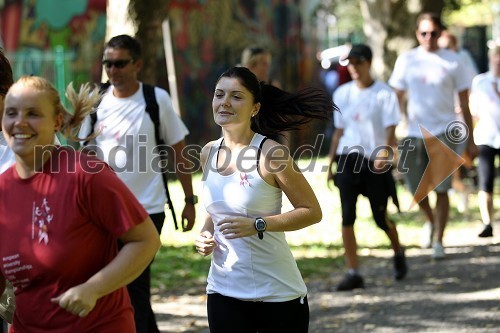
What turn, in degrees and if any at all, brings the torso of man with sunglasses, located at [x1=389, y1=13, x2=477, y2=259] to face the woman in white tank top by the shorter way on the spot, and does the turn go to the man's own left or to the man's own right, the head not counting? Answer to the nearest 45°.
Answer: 0° — they already face them

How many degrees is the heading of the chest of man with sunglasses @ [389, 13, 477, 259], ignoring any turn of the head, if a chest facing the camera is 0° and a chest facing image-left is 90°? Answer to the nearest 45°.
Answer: approximately 0°

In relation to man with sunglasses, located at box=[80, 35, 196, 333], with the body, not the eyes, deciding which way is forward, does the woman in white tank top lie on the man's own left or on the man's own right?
on the man's own left

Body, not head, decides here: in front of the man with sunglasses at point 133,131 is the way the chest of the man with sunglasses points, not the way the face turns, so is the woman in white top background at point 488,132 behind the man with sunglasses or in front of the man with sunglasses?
behind

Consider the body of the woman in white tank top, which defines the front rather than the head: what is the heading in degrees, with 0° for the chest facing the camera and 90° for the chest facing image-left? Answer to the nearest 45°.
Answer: approximately 45°

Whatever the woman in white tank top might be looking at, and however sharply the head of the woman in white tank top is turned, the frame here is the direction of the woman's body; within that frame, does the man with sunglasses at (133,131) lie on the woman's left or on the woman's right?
on the woman's right

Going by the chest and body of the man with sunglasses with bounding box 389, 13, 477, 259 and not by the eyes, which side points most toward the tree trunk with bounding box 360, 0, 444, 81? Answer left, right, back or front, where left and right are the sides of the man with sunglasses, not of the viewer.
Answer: back

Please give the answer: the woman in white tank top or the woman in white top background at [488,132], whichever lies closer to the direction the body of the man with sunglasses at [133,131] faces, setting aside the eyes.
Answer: the woman in white tank top

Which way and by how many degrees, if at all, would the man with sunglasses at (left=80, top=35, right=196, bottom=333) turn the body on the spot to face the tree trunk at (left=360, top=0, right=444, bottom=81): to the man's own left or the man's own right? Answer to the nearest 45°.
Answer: approximately 180°

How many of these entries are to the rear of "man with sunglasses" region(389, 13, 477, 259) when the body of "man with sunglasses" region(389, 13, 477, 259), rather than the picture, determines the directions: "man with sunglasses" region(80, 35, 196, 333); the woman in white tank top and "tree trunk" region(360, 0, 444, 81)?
1
